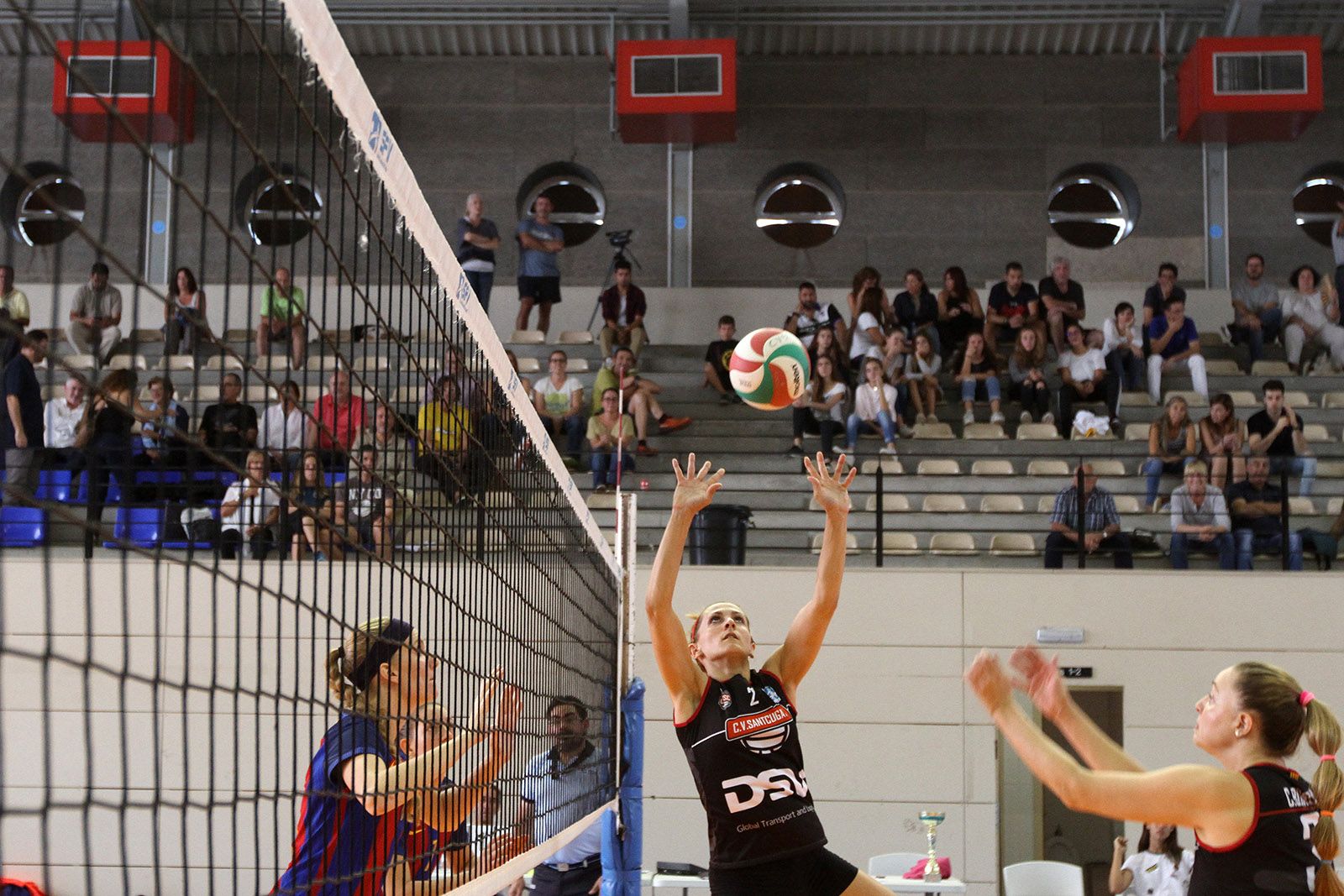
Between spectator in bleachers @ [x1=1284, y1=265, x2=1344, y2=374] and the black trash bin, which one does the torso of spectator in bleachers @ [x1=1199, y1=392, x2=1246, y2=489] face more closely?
the black trash bin

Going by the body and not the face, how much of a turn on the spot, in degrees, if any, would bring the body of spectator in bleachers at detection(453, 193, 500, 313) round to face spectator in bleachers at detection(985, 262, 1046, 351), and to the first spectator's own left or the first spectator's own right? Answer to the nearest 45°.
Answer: approximately 90° to the first spectator's own left

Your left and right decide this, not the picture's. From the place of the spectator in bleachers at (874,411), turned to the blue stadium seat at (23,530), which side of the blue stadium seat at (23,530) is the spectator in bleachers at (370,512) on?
left

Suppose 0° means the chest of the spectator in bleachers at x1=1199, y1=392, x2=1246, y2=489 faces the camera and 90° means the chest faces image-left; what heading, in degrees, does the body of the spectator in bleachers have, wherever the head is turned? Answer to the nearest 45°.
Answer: approximately 0°

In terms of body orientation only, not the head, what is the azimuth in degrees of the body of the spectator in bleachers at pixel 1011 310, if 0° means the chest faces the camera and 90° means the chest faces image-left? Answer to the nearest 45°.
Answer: approximately 0°

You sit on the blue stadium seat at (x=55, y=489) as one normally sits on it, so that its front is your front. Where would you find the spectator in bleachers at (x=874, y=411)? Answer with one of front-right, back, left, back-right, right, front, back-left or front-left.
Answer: left

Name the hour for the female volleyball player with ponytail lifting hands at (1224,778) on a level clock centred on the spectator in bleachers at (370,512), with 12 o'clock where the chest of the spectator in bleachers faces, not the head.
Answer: The female volleyball player with ponytail lifting hands is roughly at 12 o'clock from the spectator in bleachers.

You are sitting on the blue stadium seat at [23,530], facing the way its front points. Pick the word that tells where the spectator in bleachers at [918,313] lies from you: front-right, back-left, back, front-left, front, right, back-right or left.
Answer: left

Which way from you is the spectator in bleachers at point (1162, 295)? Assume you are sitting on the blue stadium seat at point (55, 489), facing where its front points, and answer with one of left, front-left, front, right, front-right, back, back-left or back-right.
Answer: left

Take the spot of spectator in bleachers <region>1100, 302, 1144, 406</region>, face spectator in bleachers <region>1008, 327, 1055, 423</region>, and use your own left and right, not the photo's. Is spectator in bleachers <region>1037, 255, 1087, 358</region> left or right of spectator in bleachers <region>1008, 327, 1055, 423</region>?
right

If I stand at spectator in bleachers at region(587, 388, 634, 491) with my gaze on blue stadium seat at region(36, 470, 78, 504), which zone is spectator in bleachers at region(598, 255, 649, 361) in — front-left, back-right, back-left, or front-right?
back-right
